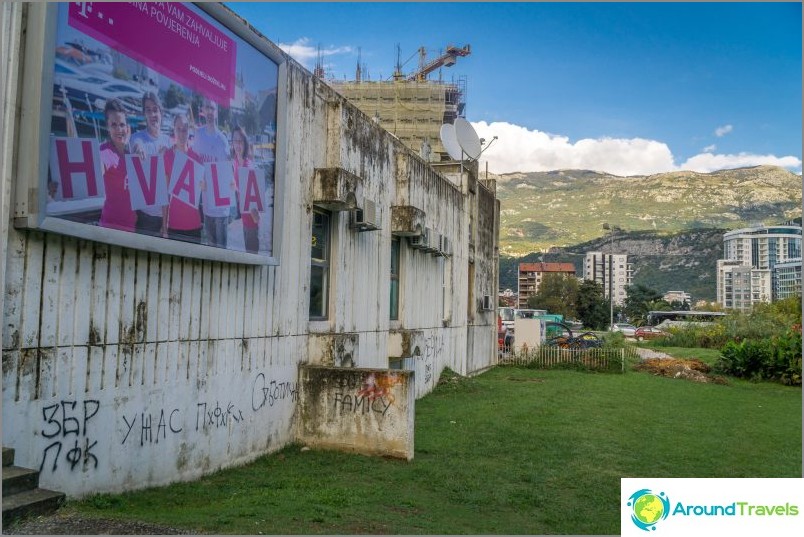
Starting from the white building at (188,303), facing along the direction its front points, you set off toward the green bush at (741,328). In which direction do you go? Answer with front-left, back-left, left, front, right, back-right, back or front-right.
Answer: left

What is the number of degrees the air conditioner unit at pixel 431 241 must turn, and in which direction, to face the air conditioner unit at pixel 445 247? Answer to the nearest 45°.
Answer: approximately 135° to its left

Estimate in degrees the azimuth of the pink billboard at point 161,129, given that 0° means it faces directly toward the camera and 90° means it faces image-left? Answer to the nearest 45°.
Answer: approximately 315°

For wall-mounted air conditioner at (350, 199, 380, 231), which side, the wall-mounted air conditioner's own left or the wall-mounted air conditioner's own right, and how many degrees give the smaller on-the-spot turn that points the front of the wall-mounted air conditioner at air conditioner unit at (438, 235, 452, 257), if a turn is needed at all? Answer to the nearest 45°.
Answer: approximately 135° to the wall-mounted air conditioner's own left

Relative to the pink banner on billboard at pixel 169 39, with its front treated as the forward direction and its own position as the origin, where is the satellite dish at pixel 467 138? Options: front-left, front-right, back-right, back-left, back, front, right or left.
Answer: left

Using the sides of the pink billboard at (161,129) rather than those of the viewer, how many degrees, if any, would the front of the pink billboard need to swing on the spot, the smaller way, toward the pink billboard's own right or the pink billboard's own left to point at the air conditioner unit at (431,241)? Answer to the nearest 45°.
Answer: approximately 90° to the pink billboard's own left

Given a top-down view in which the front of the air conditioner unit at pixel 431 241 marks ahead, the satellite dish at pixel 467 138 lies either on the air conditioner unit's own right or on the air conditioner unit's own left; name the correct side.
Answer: on the air conditioner unit's own left

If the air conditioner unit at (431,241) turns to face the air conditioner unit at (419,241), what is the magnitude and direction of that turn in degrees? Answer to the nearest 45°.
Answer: approximately 45° to its right
